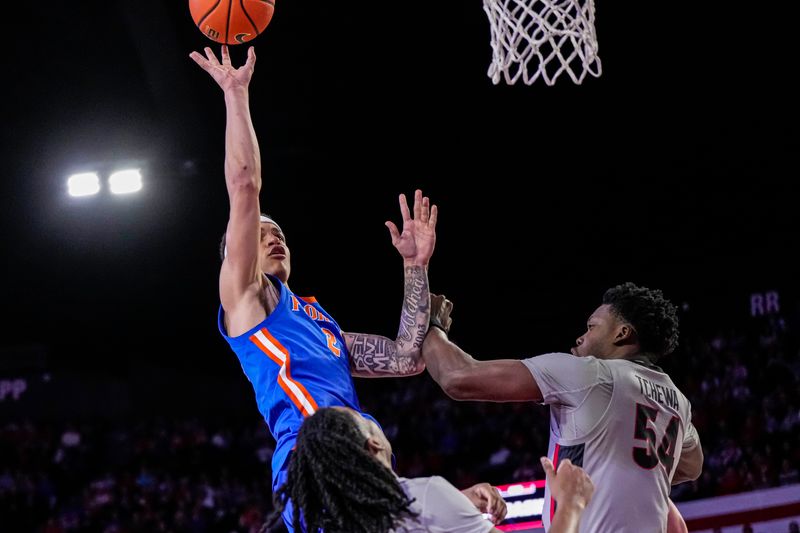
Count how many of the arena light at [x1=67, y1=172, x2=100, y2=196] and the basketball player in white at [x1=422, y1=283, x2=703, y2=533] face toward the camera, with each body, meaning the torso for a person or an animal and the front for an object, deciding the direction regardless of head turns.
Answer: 1

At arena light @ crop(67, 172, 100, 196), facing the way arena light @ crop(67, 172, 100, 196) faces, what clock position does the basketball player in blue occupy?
The basketball player in blue is roughly at 12 o'clock from the arena light.

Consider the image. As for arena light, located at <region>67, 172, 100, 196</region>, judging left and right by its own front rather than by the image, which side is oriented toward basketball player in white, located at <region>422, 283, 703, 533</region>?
front

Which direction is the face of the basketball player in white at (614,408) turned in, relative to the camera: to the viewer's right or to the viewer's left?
to the viewer's left

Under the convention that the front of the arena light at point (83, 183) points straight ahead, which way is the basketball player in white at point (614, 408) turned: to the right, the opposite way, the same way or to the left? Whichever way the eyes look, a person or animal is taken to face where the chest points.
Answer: the opposite way

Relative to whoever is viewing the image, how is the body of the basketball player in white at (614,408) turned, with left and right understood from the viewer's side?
facing away from the viewer and to the left of the viewer

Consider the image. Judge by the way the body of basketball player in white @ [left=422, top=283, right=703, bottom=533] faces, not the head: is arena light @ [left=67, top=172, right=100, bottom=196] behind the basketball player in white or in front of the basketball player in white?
in front

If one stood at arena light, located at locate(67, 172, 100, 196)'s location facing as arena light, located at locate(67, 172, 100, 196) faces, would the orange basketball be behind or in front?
in front

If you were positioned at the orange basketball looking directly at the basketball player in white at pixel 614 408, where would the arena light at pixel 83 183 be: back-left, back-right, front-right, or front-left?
back-left

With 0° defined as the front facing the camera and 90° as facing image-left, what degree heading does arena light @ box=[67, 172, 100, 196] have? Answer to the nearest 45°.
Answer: approximately 0°
